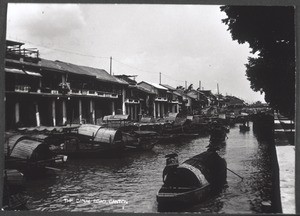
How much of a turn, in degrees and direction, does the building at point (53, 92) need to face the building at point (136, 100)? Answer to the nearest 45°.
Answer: approximately 90° to its left

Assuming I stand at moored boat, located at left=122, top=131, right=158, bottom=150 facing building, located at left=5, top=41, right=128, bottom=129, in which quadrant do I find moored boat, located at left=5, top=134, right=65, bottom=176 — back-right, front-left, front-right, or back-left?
front-left

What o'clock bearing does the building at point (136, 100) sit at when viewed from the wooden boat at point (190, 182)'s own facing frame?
The building is roughly at 4 o'clock from the wooden boat.

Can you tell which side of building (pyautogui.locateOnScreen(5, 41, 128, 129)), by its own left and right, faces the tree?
front

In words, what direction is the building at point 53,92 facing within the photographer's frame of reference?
facing the viewer and to the right of the viewer

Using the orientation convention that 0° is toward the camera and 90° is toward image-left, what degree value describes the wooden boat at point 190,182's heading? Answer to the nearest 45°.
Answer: approximately 45°

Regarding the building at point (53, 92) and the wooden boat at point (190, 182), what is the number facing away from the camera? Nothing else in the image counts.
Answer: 0

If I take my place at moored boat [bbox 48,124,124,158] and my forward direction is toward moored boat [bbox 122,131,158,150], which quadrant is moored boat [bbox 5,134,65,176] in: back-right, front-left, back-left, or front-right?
back-right

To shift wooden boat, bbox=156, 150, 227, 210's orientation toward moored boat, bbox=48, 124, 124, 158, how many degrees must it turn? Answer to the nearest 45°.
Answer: approximately 90° to its right

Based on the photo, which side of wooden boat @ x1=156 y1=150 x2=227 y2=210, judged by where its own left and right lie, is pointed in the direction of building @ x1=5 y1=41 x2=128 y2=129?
right
